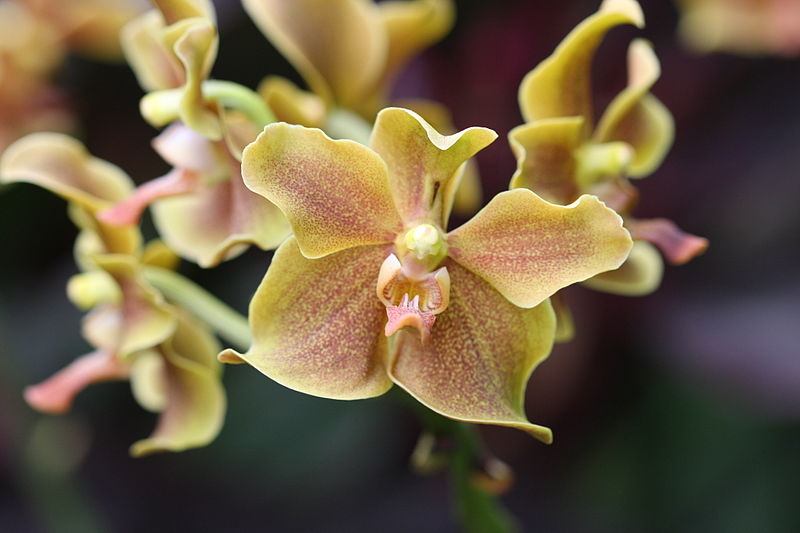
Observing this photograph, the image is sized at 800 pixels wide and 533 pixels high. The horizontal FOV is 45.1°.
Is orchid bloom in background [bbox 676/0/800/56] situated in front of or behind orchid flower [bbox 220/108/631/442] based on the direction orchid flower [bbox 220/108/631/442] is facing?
behind

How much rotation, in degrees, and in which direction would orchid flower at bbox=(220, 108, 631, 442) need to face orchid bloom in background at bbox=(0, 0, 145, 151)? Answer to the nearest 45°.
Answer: approximately 135° to its right

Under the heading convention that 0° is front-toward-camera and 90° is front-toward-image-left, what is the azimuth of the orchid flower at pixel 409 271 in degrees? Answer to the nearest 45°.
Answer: approximately 0°
